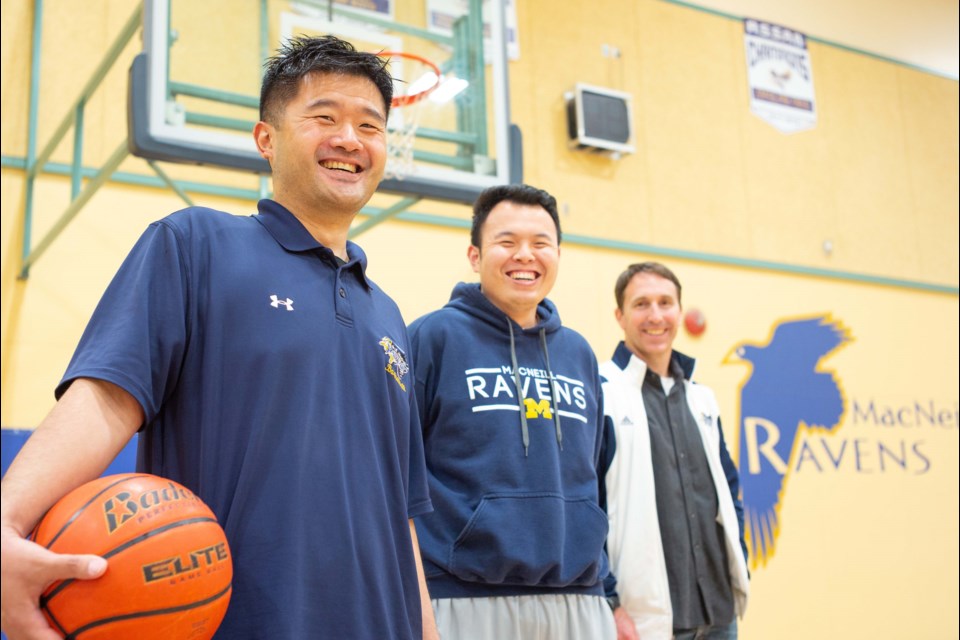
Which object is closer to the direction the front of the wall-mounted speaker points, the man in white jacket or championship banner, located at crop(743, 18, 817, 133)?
the man in white jacket

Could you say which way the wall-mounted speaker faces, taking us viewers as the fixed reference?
facing the viewer and to the right of the viewer

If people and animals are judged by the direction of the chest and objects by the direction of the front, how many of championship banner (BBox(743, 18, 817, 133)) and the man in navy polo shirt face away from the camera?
0

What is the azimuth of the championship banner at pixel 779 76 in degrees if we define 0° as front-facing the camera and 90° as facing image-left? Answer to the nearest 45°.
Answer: approximately 315°

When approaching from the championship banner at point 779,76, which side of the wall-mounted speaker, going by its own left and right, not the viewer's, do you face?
left

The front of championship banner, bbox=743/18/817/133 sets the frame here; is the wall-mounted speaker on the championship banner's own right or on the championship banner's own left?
on the championship banner's own right

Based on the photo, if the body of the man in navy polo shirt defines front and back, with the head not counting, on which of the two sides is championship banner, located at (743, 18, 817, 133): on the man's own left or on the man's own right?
on the man's own left

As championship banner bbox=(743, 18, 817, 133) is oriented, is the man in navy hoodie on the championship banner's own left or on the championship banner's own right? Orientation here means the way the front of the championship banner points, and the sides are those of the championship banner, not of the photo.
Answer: on the championship banner's own right

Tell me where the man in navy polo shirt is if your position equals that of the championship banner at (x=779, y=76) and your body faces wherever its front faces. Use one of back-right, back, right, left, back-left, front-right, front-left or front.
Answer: front-right
